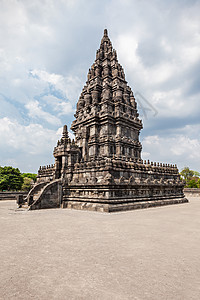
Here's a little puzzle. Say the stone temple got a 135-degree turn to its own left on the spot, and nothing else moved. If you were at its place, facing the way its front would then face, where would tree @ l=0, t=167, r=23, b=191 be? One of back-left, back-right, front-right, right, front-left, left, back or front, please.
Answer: back-left
